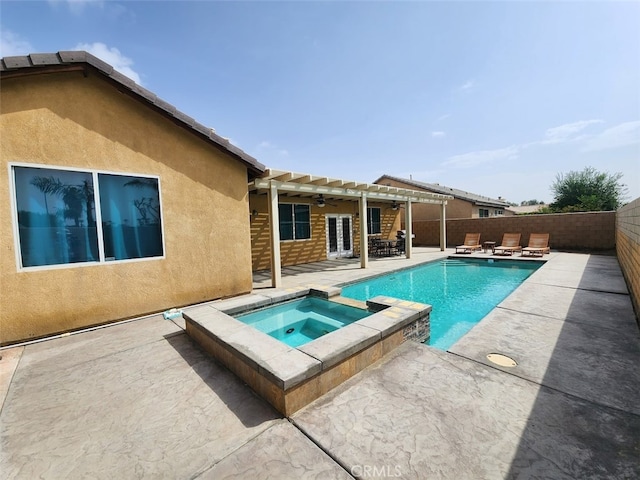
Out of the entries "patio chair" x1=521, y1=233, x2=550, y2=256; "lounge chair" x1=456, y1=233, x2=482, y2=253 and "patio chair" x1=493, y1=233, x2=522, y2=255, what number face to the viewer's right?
0

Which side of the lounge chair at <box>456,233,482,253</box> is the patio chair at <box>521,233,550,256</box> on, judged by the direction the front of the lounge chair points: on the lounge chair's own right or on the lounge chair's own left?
on the lounge chair's own left

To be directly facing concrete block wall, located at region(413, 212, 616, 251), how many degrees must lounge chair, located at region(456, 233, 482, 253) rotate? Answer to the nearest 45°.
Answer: approximately 180°

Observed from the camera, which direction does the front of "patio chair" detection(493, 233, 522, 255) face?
facing the viewer and to the left of the viewer

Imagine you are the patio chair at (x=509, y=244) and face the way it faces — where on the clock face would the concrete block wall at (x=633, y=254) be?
The concrete block wall is roughly at 10 o'clock from the patio chair.

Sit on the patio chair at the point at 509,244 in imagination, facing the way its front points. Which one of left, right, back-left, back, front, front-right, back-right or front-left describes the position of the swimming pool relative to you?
front-left

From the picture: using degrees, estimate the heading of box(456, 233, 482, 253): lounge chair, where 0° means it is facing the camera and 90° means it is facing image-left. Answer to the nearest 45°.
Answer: approximately 45°
